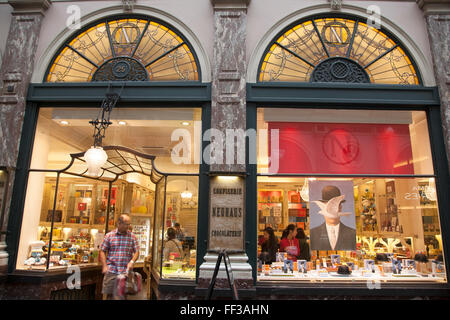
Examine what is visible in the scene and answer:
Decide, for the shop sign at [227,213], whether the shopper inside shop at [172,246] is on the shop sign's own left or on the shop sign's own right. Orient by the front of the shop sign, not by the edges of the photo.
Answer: on the shop sign's own right

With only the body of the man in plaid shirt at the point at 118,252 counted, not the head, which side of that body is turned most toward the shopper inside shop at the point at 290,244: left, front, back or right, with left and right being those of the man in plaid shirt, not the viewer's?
left

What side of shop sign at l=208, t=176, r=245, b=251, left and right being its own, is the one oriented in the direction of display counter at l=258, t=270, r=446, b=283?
left

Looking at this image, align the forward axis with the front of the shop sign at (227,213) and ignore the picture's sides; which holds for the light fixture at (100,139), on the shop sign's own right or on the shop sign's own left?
on the shop sign's own right

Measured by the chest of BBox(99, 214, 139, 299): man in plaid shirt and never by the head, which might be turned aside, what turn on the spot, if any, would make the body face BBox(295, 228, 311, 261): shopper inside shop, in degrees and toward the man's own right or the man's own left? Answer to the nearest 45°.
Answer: approximately 90° to the man's own left

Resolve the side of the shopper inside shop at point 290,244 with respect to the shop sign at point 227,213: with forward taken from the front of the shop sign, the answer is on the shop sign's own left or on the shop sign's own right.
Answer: on the shop sign's own left

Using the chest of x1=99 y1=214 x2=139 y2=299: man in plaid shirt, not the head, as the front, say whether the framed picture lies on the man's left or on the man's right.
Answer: on the man's left

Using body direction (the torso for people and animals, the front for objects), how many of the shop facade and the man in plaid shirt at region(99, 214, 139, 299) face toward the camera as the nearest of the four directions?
2

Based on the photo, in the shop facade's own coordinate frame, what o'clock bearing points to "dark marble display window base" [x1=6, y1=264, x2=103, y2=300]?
The dark marble display window base is roughly at 3 o'clock from the shop facade.

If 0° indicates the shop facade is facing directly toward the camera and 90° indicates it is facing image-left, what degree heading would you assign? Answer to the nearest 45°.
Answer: approximately 0°

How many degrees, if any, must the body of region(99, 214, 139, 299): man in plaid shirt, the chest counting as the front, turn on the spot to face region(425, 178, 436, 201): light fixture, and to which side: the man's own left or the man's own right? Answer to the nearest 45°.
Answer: approximately 90° to the man's own left

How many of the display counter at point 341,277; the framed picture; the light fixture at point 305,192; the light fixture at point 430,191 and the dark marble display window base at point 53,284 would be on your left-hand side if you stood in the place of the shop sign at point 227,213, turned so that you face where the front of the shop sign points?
4
